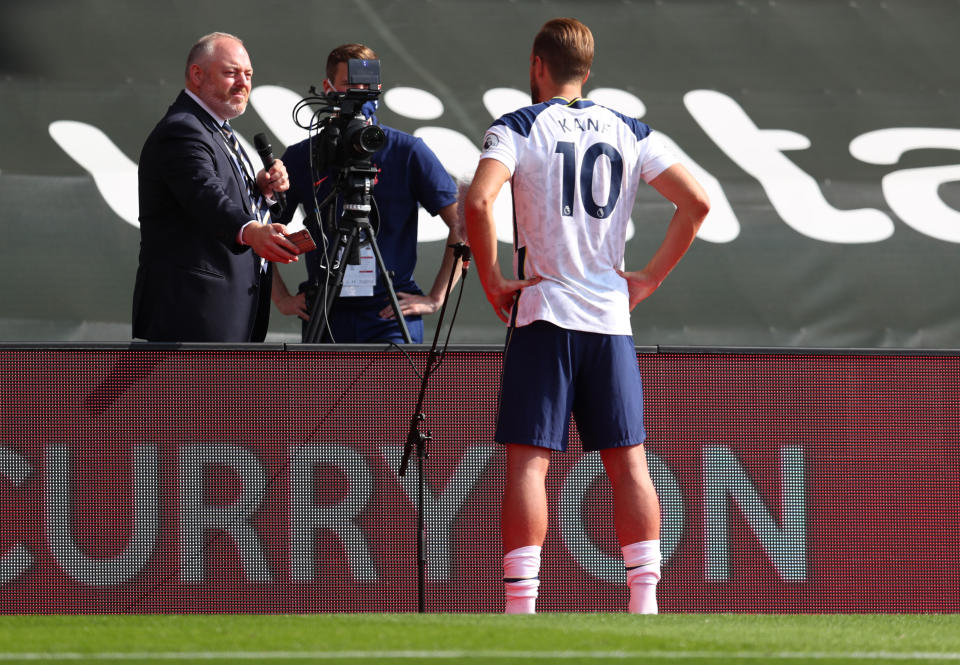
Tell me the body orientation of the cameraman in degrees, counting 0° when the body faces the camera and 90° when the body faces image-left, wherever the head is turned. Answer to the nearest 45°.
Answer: approximately 0°

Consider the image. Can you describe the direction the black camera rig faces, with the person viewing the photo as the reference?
facing the viewer and to the right of the viewer

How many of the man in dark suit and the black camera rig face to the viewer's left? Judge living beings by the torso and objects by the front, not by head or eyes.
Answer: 0

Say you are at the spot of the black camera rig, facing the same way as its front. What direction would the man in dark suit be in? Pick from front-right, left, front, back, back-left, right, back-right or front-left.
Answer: right

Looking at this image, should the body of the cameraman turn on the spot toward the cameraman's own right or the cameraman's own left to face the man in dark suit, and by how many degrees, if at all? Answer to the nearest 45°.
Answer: approximately 45° to the cameraman's own right

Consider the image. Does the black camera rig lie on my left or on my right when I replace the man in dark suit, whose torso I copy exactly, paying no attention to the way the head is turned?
on my left
